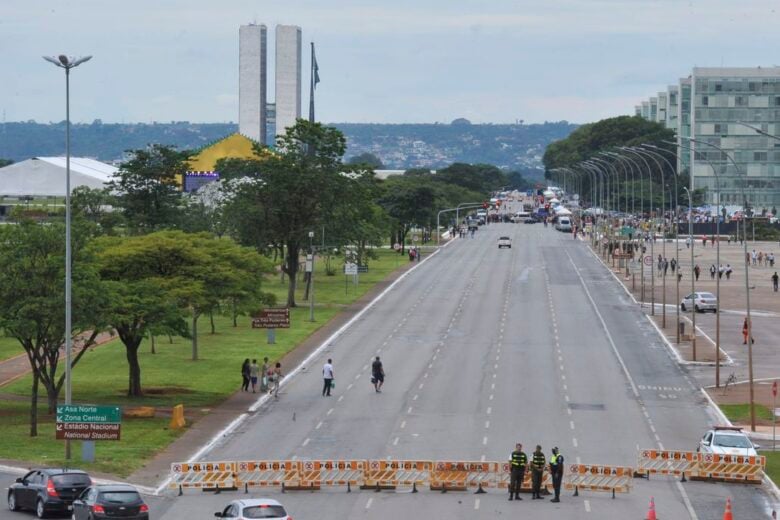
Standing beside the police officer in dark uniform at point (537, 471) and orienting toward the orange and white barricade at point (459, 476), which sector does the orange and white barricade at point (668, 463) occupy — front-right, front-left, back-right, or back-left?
back-right

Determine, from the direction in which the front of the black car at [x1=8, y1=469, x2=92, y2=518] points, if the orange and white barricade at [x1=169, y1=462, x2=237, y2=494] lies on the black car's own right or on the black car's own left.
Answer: on the black car's own right

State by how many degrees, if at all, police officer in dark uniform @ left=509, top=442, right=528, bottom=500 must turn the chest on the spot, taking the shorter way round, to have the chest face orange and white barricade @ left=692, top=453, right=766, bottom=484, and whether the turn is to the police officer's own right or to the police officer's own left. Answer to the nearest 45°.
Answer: approximately 135° to the police officer's own left

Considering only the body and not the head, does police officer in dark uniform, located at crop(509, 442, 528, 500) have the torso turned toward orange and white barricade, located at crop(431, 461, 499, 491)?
no

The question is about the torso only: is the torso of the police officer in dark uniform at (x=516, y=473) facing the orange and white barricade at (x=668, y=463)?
no

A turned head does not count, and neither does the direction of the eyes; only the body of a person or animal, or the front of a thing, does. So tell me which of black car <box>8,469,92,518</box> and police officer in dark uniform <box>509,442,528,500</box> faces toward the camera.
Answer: the police officer in dark uniform

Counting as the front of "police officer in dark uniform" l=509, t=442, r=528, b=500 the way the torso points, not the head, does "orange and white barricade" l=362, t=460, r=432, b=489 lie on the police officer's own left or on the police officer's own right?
on the police officer's own right

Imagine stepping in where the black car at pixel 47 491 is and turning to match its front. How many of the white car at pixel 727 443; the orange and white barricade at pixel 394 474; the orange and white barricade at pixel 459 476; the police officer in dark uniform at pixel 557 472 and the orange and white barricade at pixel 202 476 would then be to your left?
0

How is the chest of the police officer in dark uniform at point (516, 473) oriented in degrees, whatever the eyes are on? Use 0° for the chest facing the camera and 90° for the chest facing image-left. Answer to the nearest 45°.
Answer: approximately 0°

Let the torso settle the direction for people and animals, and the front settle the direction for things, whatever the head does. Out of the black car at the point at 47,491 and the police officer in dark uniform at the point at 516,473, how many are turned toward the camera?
1

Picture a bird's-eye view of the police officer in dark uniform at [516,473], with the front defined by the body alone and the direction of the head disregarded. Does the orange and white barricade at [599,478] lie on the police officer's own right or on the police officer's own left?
on the police officer's own left

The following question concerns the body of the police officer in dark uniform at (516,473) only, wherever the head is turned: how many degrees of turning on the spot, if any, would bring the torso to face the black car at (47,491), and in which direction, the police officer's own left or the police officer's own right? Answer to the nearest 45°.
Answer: approximately 90° to the police officer's own right

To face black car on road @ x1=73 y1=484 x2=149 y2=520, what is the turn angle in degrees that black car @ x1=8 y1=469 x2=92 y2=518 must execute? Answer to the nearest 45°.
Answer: approximately 180°

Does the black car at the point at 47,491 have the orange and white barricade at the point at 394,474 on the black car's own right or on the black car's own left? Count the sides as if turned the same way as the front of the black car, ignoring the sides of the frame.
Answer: on the black car's own right
